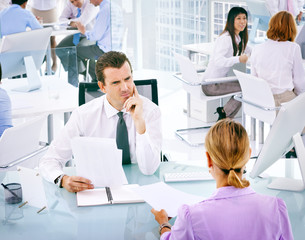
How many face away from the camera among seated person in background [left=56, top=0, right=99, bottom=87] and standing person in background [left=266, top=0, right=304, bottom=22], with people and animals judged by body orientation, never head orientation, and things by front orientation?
0

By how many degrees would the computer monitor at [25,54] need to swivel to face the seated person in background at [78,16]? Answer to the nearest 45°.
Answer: approximately 45° to its right

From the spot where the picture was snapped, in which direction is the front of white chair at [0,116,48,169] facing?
facing away from the viewer and to the left of the viewer

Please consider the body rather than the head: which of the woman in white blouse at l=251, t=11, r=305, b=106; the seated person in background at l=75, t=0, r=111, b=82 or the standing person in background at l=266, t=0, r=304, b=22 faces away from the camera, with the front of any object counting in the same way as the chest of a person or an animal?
the woman in white blouse

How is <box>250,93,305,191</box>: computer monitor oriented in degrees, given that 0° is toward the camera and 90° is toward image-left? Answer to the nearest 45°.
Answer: approximately 135°

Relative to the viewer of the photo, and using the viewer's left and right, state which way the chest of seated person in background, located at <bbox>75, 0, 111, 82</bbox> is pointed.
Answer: facing to the left of the viewer

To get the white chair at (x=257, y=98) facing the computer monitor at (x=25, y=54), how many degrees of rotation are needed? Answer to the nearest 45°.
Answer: approximately 135° to its left

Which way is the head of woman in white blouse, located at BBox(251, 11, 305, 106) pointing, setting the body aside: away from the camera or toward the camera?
away from the camera

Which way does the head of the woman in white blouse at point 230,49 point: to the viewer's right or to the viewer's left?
to the viewer's right

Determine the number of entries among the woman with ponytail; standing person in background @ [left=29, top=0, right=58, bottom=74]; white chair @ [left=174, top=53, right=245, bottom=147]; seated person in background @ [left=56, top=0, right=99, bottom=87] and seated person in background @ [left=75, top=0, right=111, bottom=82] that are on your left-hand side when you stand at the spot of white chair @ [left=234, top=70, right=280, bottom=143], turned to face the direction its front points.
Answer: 4

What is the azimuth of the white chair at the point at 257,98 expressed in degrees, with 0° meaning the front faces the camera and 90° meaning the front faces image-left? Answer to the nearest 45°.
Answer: approximately 225°

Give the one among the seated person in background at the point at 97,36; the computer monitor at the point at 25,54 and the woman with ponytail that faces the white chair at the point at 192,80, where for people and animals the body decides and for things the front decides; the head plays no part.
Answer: the woman with ponytail

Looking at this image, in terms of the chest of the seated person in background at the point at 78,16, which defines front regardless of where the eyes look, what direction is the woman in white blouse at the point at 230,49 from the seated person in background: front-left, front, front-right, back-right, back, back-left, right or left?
left
